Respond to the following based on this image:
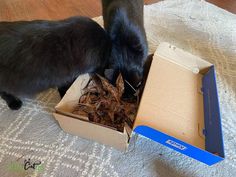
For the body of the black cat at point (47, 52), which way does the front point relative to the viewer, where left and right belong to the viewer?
facing to the right of the viewer
